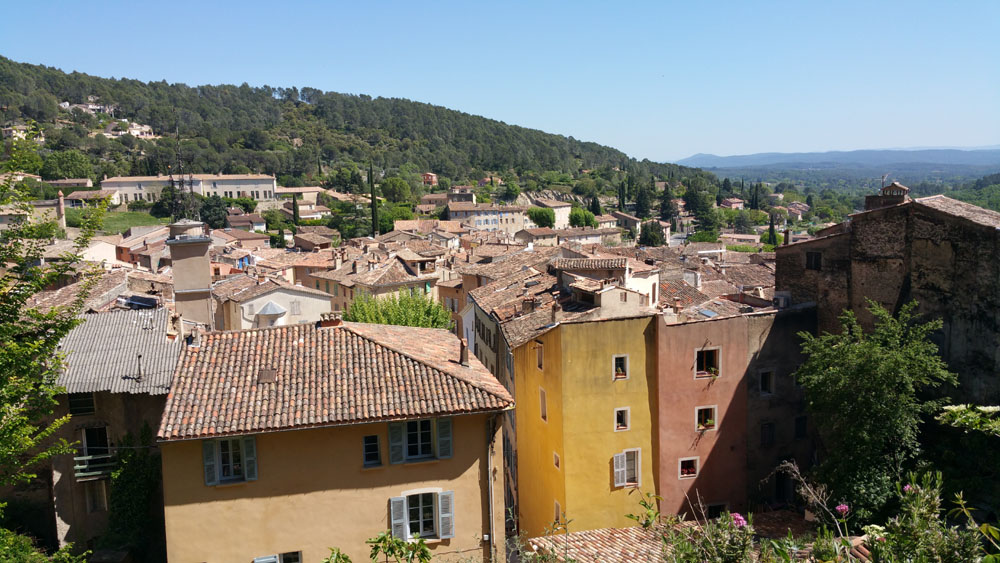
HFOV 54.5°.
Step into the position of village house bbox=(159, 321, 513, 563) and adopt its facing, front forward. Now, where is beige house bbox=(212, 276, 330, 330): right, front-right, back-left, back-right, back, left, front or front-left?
back

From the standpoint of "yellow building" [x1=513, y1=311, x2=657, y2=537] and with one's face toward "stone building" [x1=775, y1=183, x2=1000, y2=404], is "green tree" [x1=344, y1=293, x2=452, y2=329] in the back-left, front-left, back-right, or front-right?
back-left

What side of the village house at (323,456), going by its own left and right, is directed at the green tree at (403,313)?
back

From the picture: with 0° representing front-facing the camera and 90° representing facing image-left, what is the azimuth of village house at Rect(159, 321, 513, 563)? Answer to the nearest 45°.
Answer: approximately 0°

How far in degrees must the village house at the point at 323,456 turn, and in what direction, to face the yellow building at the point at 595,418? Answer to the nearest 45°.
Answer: approximately 135° to its left

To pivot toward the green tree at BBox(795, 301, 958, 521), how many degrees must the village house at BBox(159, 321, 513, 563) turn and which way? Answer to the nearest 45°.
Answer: approximately 90° to its left

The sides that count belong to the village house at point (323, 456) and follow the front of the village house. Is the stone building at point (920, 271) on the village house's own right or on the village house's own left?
on the village house's own left
